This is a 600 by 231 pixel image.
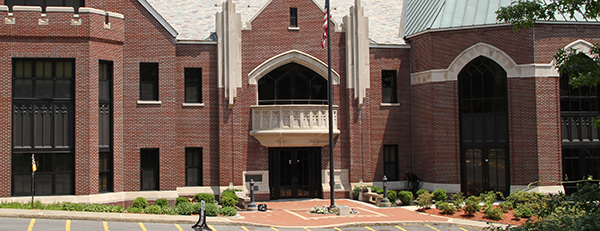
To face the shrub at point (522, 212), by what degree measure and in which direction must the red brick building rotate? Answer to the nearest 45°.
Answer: approximately 45° to its left

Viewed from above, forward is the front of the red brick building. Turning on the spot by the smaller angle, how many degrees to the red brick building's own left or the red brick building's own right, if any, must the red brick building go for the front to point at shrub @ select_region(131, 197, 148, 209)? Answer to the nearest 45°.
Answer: approximately 45° to the red brick building's own right

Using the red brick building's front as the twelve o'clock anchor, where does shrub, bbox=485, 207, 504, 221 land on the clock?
The shrub is roughly at 10 o'clock from the red brick building.

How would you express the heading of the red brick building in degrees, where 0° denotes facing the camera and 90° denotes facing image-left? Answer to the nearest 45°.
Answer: approximately 0°

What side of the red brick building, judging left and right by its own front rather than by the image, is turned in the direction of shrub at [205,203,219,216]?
front

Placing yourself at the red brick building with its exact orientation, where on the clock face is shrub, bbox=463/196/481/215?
The shrub is roughly at 10 o'clock from the red brick building.

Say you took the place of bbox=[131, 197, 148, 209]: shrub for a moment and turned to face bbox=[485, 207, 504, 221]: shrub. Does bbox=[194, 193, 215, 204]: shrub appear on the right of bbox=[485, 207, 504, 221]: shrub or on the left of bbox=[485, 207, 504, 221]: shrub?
left
